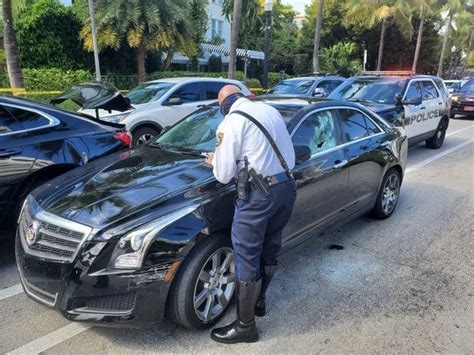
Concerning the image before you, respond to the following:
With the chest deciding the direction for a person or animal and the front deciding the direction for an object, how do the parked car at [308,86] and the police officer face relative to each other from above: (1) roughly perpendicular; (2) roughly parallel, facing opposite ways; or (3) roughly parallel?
roughly perpendicular

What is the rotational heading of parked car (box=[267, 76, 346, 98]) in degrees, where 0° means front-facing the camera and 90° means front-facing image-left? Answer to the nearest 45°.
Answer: approximately 45°

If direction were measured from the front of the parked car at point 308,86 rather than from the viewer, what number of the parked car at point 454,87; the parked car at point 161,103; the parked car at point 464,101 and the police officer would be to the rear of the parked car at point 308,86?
2

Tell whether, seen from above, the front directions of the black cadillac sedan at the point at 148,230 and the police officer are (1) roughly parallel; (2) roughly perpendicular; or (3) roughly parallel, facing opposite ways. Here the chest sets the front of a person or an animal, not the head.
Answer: roughly perpendicular

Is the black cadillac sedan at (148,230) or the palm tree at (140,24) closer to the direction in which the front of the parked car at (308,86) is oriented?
the black cadillac sedan

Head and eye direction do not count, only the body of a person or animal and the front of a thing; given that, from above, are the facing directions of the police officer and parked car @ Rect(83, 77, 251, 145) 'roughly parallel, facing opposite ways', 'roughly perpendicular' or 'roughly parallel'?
roughly perpendicular

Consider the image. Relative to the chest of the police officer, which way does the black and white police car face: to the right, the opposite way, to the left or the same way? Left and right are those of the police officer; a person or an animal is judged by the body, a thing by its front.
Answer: to the left

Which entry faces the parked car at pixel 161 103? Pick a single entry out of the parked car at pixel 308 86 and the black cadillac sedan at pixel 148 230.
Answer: the parked car at pixel 308 86

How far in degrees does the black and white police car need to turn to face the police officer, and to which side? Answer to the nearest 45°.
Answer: approximately 45° to its left

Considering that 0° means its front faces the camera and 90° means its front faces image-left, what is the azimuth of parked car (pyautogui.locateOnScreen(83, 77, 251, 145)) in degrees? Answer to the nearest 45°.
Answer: approximately 45°
